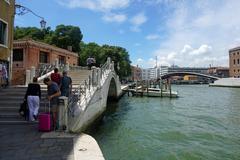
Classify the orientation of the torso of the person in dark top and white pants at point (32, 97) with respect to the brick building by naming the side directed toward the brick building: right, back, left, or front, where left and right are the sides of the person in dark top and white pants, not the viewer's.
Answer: front

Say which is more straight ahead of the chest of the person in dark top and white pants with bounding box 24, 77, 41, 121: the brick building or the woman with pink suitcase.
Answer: the brick building

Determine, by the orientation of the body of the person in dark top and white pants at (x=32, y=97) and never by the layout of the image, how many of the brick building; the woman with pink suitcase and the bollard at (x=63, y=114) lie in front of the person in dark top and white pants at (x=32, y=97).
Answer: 1

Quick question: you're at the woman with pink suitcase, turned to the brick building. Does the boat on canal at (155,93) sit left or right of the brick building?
right

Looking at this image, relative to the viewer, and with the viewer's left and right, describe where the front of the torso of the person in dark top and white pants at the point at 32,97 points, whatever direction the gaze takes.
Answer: facing away from the viewer
